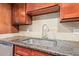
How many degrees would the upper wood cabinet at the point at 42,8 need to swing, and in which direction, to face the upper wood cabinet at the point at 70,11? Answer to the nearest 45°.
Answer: approximately 90° to its left

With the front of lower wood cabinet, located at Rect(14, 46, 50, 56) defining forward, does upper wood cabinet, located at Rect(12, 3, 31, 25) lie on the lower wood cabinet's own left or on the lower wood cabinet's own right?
on the lower wood cabinet's own right

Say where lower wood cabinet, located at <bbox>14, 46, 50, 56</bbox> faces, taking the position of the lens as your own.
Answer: facing the viewer and to the left of the viewer

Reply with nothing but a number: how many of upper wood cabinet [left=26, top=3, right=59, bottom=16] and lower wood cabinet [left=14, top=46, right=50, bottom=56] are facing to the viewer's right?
0

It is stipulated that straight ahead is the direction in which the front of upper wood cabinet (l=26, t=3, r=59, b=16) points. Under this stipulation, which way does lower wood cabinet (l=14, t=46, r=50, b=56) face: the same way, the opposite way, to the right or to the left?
the same way

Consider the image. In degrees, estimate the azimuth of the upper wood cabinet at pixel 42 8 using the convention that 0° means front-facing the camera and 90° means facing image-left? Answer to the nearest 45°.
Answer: approximately 45°

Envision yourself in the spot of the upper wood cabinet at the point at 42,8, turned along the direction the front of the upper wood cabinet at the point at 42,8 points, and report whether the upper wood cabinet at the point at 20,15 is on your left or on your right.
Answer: on your right
